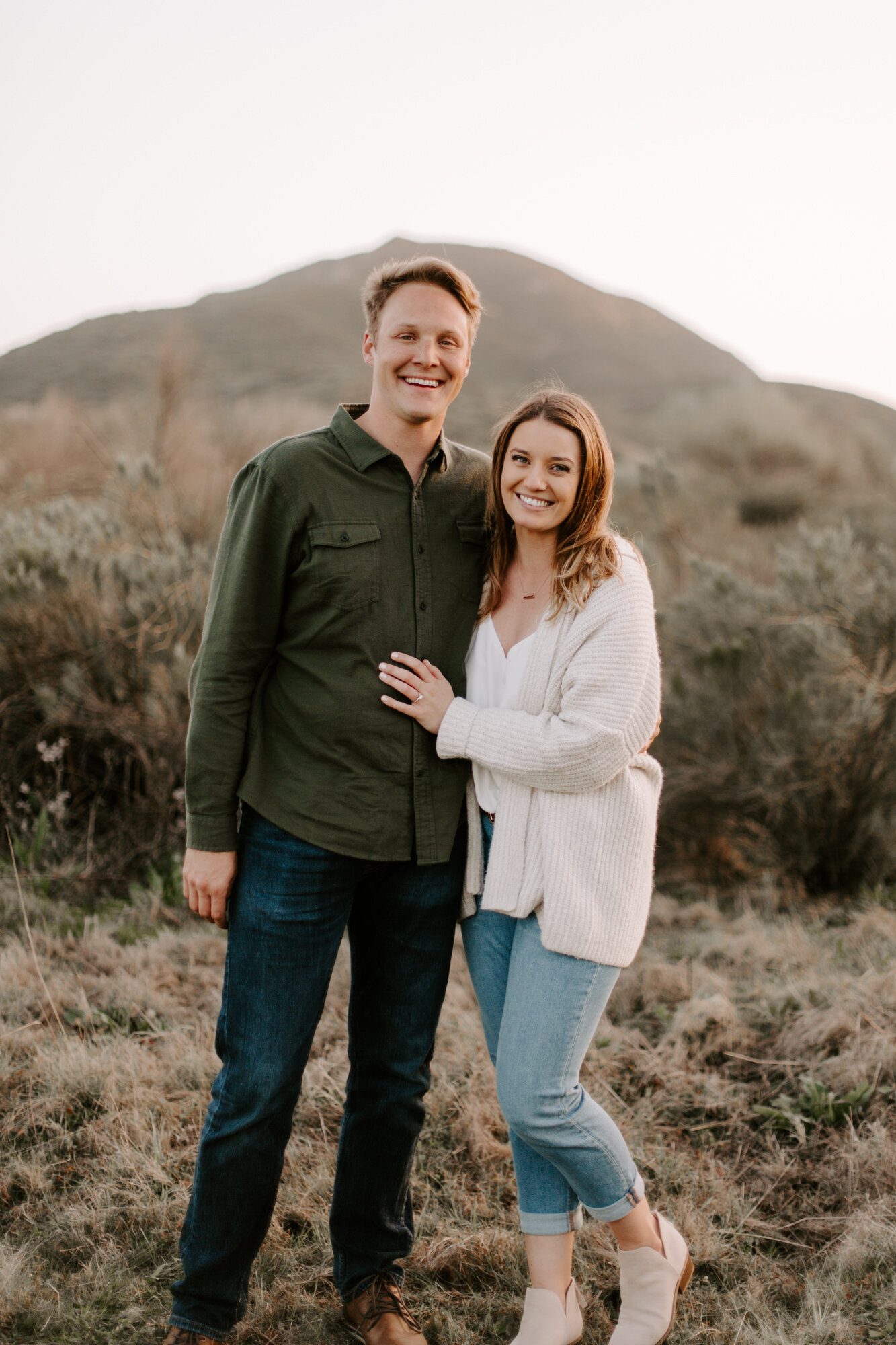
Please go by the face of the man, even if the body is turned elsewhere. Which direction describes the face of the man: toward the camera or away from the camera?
toward the camera

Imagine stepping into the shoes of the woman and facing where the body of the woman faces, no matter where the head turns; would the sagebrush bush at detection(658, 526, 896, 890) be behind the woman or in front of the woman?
behind

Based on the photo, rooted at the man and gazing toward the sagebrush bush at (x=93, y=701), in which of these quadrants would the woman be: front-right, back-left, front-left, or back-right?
back-right

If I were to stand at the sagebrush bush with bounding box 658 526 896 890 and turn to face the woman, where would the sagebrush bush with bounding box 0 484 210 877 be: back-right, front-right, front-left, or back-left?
front-right

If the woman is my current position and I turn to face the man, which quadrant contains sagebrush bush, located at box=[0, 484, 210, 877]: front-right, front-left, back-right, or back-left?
front-right

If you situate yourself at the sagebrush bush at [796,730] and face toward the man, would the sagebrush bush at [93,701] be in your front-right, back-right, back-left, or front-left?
front-right

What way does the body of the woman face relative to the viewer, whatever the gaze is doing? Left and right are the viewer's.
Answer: facing the viewer and to the left of the viewer

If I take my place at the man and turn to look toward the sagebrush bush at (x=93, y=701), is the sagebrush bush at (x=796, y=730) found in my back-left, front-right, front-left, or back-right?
front-right

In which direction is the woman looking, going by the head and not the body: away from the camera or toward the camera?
toward the camera

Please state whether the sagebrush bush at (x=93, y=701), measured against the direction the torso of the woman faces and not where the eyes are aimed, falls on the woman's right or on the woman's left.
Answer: on the woman's right
